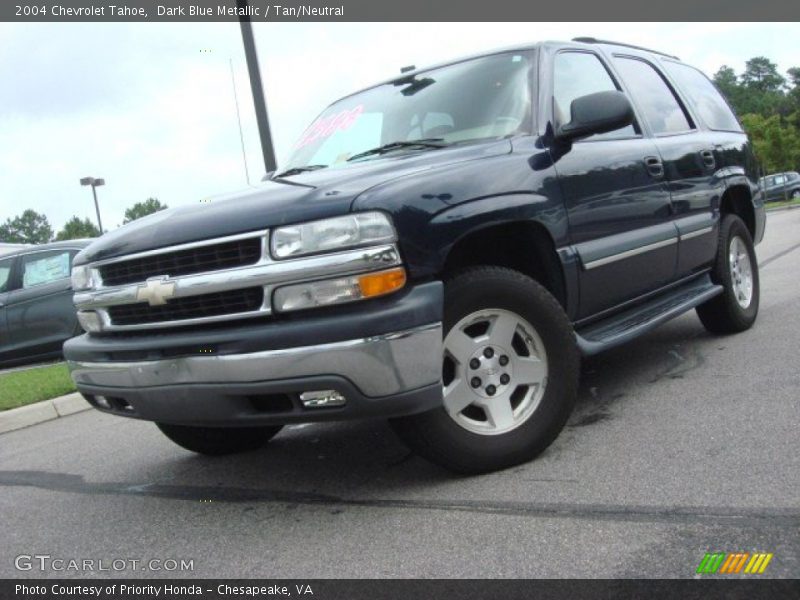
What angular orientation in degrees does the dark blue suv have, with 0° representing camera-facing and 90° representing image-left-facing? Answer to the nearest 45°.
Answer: approximately 45°

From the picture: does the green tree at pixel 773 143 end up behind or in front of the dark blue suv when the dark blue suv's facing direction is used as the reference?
behind
